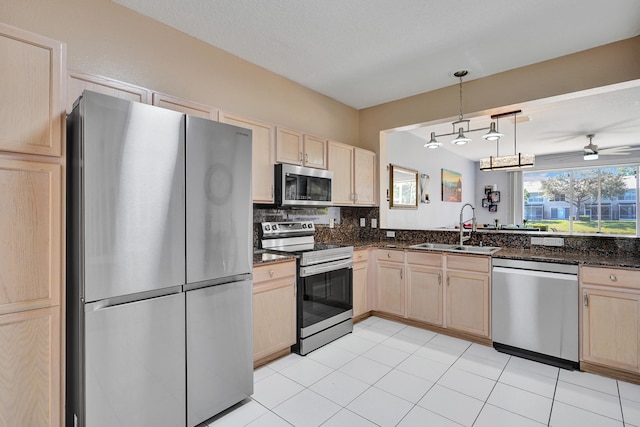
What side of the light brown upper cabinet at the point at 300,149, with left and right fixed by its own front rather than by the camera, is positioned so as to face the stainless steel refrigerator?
right

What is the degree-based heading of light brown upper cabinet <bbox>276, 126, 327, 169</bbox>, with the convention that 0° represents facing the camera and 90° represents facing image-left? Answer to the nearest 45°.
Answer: approximately 315°

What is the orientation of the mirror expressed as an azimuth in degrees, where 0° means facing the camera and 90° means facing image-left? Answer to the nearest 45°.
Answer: approximately 315°

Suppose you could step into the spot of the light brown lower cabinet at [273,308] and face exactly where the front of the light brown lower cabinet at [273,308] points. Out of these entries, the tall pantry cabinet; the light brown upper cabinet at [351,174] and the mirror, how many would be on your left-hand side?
2

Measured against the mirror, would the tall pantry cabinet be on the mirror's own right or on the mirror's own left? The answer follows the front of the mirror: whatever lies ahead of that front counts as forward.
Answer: on the mirror's own right

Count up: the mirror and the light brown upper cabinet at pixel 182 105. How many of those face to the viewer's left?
0

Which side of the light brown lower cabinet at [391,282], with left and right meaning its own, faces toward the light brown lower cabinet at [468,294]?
left

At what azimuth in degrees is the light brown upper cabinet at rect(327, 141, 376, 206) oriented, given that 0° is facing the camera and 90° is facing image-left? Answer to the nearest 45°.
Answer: approximately 315°

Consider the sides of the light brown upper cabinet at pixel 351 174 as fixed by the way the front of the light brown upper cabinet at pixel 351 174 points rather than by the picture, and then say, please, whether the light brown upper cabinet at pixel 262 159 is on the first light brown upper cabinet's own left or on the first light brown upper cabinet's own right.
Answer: on the first light brown upper cabinet's own right

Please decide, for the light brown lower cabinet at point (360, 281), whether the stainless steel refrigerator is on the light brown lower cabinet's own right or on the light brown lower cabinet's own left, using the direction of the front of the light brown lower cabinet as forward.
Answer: on the light brown lower cabinet's own right

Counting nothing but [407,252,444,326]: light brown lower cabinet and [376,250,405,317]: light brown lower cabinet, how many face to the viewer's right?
0
